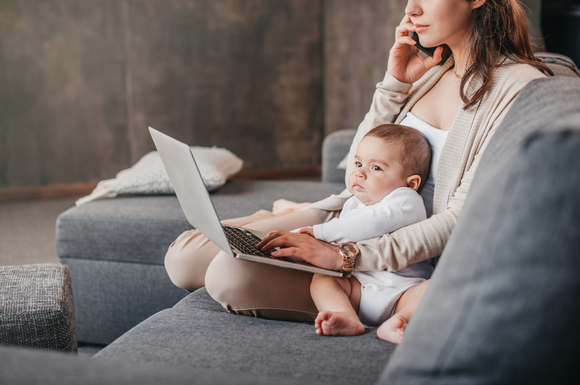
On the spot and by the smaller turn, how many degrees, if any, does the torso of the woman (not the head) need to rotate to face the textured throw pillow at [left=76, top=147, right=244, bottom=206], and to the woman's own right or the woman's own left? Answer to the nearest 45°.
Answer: approximately 90° to the woman's own right

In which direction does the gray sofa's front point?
to the viewer's left

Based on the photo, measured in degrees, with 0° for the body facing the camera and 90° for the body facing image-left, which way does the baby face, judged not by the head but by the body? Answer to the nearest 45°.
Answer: approximately 45°

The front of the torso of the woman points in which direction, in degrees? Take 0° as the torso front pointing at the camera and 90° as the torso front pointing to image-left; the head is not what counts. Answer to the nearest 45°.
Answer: approximately 45°
